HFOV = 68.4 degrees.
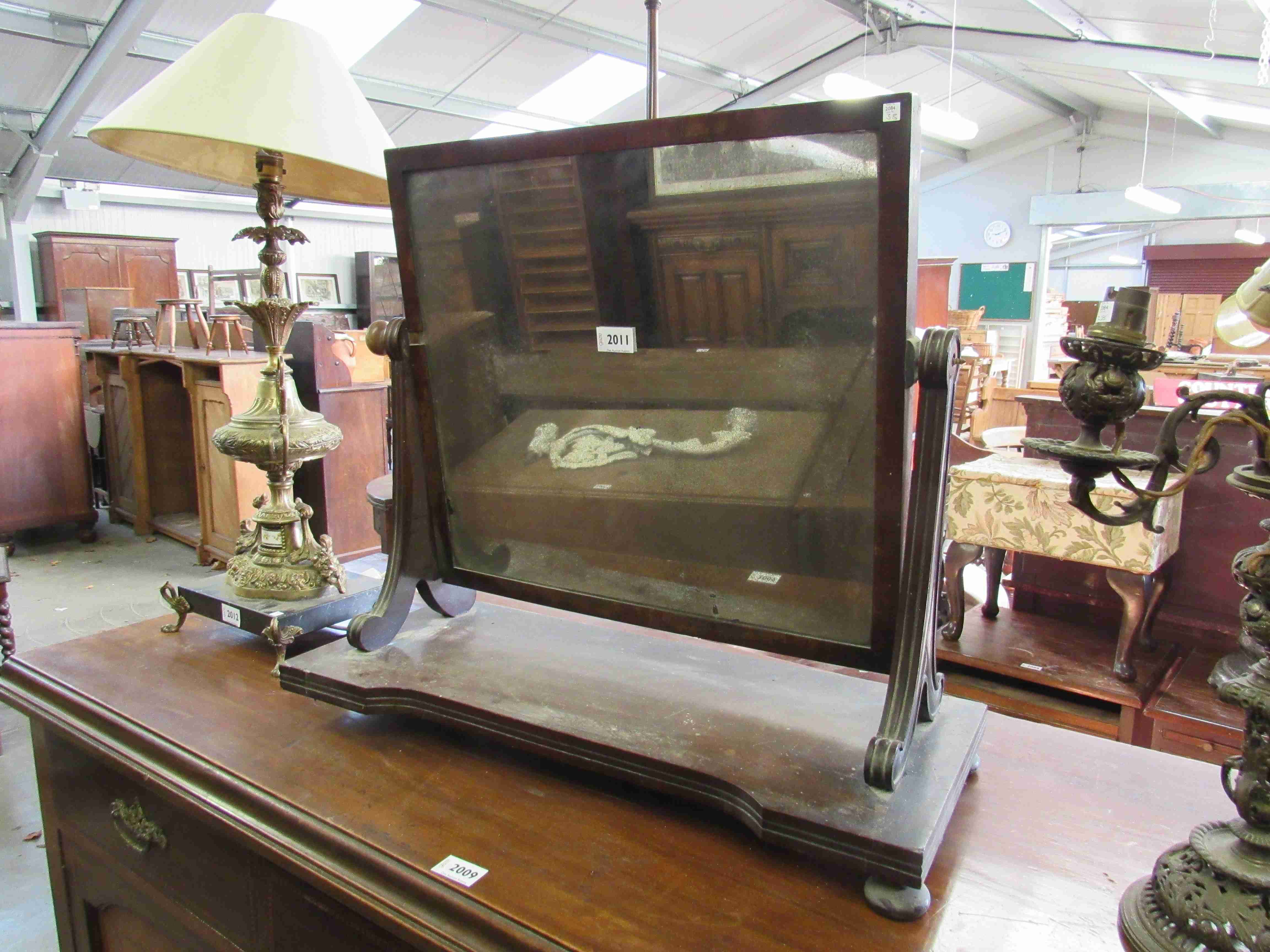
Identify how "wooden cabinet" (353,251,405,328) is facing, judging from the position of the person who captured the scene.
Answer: facing the viewer and to the right of the viewer

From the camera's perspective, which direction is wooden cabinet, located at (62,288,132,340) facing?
toward the camera

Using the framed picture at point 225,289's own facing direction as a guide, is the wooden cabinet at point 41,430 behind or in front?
in front

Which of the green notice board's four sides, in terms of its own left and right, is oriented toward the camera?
front

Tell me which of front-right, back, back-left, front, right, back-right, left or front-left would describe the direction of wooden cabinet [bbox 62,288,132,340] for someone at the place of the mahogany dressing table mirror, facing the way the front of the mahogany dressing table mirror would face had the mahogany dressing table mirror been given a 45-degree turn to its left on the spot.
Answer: back-right

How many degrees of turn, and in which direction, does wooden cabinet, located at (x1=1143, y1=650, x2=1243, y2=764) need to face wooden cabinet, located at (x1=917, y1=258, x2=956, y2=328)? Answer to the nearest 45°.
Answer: approximately 135° to its right

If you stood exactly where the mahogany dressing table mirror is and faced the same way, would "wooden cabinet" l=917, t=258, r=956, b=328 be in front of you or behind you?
behind

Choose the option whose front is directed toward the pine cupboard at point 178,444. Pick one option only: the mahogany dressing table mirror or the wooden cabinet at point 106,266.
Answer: the wooden cabinet

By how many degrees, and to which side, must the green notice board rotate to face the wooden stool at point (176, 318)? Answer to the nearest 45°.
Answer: approximately 45° to its right

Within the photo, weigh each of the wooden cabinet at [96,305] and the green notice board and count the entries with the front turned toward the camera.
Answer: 2

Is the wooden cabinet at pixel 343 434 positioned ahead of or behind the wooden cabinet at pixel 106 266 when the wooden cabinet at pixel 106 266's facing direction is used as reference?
ahead

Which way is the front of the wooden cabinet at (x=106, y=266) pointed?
toward the camera

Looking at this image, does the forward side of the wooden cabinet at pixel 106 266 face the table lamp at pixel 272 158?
yes

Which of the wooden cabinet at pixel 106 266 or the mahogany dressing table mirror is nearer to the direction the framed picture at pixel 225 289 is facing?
the mahogany dressing table mirror
